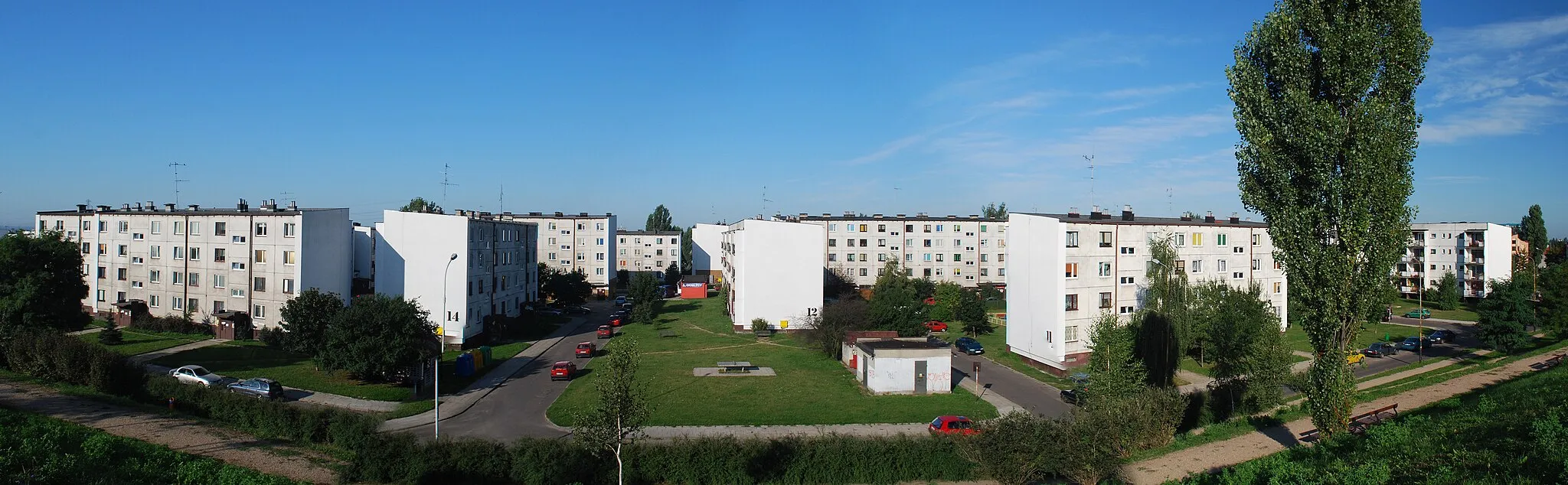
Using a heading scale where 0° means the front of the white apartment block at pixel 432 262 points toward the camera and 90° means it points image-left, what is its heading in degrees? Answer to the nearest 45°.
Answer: approximately 315°

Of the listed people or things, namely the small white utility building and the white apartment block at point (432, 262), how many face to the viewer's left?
0

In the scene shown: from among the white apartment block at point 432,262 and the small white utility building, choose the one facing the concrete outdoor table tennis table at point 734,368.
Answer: the white apartment block

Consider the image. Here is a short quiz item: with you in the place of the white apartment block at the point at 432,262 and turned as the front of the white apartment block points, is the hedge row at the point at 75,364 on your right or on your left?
on your right

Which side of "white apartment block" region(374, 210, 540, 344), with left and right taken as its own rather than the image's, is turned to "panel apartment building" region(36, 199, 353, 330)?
back

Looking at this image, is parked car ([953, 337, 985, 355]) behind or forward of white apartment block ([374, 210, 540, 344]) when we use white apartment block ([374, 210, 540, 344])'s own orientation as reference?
forward

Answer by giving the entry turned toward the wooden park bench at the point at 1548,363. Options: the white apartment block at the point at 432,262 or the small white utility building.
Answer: the white apartment block

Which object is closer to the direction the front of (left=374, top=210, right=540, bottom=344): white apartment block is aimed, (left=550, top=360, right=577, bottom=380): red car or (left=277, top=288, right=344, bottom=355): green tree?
the red car

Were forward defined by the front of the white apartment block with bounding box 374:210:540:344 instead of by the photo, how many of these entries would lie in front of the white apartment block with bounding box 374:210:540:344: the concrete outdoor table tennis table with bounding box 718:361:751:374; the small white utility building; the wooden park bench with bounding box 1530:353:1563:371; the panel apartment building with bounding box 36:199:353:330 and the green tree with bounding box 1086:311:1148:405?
4

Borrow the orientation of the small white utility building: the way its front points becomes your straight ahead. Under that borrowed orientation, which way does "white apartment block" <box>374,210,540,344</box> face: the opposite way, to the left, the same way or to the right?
to the left

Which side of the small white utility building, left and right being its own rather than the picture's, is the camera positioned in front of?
front

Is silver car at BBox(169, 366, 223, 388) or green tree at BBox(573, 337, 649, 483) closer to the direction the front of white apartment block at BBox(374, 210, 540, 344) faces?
the green tree

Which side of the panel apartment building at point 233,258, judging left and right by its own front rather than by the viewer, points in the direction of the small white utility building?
left

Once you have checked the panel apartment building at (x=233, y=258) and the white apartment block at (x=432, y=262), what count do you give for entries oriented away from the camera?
0

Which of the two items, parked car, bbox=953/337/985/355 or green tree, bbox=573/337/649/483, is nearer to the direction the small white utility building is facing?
the green tree

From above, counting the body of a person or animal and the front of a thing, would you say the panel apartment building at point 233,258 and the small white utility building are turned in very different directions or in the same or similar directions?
same or similar directions

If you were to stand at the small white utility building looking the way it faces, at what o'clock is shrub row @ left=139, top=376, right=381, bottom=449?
The shrub row is roughly at 2 o'clock from the small white utility building.

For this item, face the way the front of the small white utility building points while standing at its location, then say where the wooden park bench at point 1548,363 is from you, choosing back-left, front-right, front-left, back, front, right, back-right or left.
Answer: left

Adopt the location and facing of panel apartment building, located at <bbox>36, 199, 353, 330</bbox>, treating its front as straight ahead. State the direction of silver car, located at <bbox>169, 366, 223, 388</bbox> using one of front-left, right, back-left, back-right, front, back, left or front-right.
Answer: front-left
